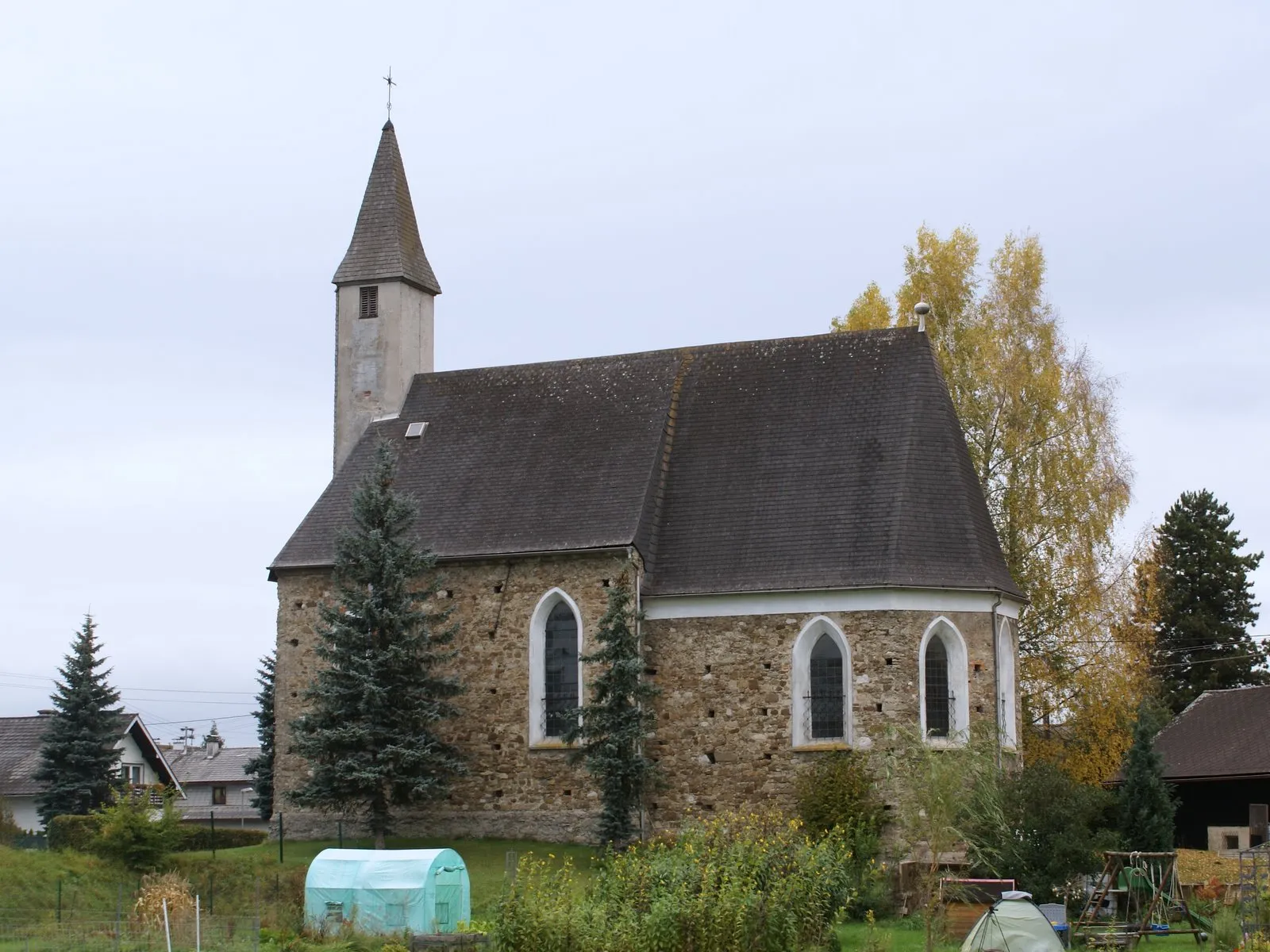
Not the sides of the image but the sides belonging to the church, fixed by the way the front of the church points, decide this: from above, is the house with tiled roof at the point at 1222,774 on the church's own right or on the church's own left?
on the church's own right

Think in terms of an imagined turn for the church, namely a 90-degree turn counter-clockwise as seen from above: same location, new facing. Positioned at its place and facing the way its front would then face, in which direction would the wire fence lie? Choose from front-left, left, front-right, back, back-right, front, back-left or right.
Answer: front

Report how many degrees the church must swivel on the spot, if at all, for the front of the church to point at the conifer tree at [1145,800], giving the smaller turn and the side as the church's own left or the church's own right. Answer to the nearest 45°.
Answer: approximately 135° to the church's own right

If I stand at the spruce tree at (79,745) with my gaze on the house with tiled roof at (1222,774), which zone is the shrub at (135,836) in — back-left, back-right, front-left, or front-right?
front-right

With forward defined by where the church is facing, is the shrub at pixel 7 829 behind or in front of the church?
in front

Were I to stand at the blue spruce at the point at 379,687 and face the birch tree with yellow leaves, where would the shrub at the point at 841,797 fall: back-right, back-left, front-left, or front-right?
front-right

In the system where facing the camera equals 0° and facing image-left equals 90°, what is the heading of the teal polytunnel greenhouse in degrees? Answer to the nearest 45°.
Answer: approximately 315°

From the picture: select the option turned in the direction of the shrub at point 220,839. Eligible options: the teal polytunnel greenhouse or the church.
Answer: the church

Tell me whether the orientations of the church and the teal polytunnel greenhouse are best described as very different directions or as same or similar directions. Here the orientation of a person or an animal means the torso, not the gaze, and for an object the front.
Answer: very different directions

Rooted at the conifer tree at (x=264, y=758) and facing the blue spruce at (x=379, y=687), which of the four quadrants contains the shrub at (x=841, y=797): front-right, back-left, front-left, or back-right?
front-left

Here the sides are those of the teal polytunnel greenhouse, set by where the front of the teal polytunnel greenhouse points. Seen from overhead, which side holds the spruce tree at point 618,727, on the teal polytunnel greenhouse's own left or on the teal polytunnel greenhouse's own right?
on the teal polytunnel greenhouse's own left

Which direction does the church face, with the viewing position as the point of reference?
facing away from the viewer and to the left of the viewer

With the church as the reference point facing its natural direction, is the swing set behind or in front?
behind

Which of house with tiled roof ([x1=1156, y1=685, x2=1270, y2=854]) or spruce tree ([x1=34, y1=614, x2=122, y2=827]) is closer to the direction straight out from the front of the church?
the spruce tree

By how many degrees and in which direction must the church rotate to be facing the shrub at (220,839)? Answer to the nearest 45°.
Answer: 0° — it already faces it
